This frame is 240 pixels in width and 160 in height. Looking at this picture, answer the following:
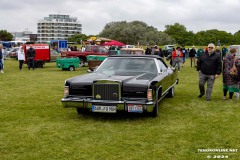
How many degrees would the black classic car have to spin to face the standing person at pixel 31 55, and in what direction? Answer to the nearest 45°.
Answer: approximately 135° to its right

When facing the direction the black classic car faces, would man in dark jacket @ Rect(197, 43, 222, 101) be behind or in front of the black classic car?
behind

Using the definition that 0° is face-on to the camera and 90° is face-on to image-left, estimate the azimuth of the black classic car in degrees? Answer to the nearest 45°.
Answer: approximately 45°

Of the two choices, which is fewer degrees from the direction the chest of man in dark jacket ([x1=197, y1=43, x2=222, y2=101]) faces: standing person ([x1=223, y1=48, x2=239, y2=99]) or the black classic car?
the black classic car

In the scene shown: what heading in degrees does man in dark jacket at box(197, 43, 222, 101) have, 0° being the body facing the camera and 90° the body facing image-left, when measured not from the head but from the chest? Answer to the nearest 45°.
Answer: approximately 0°

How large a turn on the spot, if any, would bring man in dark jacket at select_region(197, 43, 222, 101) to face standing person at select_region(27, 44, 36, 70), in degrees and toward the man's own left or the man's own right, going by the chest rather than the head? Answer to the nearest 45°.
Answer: approximately 135° to the man's own right

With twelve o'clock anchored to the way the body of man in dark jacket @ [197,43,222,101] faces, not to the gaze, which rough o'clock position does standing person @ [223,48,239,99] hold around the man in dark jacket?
The standing person is roughly at 8 o'clock from the man in dark jacket.
